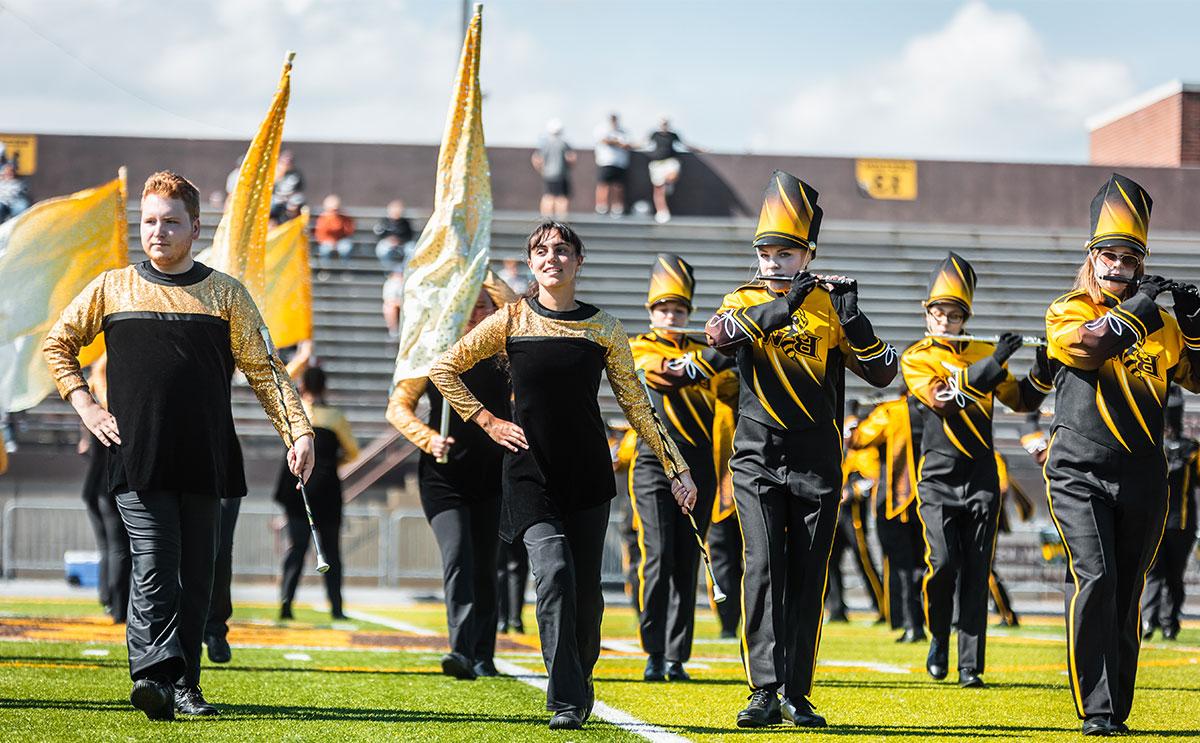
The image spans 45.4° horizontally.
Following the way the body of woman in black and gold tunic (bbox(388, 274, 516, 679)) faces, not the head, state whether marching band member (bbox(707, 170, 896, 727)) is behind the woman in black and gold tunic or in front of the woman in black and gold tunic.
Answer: in front

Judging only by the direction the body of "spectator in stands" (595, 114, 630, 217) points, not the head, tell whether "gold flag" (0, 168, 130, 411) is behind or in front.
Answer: in front

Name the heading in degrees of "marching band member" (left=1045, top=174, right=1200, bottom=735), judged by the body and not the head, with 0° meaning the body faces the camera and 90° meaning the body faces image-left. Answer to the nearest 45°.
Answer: approximately 0°

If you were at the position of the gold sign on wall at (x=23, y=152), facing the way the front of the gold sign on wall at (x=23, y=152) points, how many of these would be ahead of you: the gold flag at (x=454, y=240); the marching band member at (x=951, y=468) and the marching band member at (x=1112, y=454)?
3

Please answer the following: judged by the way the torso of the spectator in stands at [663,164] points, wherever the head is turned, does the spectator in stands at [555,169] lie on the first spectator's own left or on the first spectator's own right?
on the first spectator's own right

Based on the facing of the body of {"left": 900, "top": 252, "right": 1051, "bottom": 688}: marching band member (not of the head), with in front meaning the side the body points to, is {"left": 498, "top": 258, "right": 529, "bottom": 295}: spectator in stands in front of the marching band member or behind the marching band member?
behind

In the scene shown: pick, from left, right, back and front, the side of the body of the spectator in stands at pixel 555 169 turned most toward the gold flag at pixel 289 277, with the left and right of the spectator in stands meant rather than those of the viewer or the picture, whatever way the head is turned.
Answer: front

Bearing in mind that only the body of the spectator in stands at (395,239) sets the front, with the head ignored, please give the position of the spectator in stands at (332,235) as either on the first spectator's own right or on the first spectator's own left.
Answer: on the first spectator's own right

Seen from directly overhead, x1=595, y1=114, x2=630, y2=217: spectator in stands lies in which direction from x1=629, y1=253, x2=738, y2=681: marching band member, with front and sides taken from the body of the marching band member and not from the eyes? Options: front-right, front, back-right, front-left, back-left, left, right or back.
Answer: back

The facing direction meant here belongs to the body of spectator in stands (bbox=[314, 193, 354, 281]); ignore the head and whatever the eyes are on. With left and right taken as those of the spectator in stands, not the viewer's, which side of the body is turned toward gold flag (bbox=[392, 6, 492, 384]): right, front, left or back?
front
